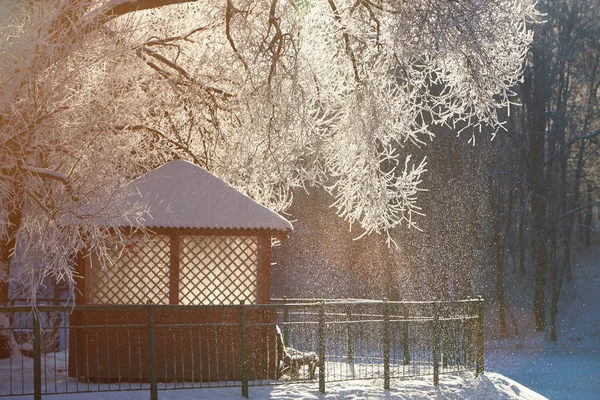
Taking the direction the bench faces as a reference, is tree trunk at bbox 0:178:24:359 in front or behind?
behind

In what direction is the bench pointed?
to the viewer's right

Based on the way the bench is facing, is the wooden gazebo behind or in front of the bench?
behind
